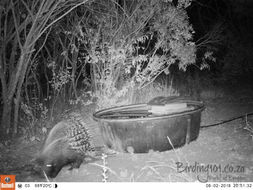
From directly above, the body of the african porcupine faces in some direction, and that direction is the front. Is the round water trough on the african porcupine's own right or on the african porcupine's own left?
on the african porcupine's own left

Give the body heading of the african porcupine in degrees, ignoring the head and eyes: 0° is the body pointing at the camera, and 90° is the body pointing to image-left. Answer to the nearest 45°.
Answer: approximately 45°
